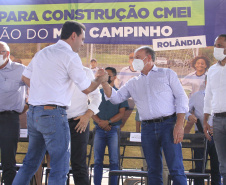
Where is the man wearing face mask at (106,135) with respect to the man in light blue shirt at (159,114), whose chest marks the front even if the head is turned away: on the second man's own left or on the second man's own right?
on the second man's own right

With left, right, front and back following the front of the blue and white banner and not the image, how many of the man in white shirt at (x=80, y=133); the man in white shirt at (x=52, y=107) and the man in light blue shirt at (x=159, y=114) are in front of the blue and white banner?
3

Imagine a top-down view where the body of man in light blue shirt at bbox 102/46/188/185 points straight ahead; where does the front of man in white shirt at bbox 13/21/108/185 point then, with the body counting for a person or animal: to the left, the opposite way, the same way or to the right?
the opposite way

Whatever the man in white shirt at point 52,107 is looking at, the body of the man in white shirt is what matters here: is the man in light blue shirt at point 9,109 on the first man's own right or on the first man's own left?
on the first man's own left

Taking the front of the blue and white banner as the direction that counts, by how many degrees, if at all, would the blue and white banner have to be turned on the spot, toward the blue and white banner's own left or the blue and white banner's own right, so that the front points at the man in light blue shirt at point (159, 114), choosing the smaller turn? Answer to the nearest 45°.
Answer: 0° — it already faces them

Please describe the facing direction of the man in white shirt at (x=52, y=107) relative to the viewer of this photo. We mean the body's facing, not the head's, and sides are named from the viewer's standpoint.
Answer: facing away from the viewer and to the right of the viewer

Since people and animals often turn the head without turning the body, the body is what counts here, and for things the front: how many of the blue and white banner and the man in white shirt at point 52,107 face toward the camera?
1

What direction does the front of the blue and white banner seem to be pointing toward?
toward the camera

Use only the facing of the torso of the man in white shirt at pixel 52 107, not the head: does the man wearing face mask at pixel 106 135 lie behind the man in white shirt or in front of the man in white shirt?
in front

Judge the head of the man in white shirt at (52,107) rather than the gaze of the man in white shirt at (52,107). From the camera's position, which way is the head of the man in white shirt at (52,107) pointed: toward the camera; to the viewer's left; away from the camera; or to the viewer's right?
to the viewer's right

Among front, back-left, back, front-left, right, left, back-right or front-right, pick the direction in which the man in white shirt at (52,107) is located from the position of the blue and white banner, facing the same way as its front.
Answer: front

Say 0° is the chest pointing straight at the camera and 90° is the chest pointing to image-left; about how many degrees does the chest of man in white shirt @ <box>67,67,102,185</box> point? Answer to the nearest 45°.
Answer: approximately 45°
